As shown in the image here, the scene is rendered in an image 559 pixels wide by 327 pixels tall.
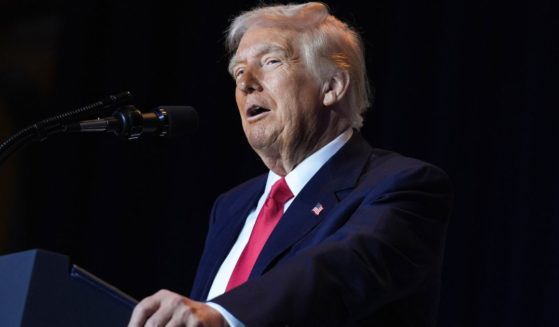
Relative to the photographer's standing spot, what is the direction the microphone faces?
facing to the right of the viewer

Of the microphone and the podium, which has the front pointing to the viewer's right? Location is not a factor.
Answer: the microphone

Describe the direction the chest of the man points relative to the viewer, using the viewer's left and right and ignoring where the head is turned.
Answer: facing the viewer and to the left of the viewer

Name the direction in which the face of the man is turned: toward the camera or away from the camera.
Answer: toward the camera

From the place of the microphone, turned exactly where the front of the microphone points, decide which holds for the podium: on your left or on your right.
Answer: on your right

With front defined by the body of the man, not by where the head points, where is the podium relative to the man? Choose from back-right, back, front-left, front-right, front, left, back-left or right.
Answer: front

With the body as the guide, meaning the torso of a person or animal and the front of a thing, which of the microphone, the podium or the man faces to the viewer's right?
the microphone

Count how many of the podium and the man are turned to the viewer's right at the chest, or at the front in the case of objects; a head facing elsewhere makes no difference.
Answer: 0

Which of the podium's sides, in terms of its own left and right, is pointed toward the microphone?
back

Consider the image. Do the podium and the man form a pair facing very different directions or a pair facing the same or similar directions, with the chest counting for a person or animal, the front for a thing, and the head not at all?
same or similar directions

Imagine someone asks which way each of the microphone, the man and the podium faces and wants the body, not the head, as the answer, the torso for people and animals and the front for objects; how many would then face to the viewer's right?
1

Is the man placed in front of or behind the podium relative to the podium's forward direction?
behind
